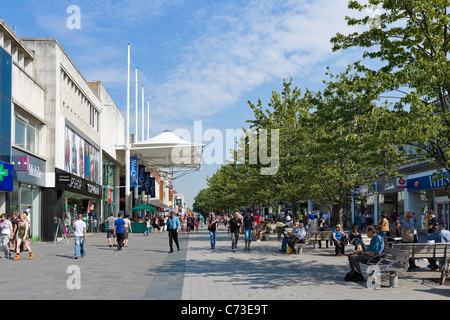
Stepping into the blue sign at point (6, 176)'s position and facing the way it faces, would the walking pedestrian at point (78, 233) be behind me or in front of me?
in front

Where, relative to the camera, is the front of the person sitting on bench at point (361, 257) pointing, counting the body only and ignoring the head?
to the viewer's left

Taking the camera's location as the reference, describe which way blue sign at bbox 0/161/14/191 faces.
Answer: facing the viewer and to the right of the viewer

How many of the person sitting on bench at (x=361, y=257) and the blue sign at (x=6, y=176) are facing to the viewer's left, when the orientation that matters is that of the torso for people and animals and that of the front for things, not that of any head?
1

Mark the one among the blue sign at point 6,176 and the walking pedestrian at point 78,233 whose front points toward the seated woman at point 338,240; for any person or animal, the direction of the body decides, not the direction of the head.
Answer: the blue sign
